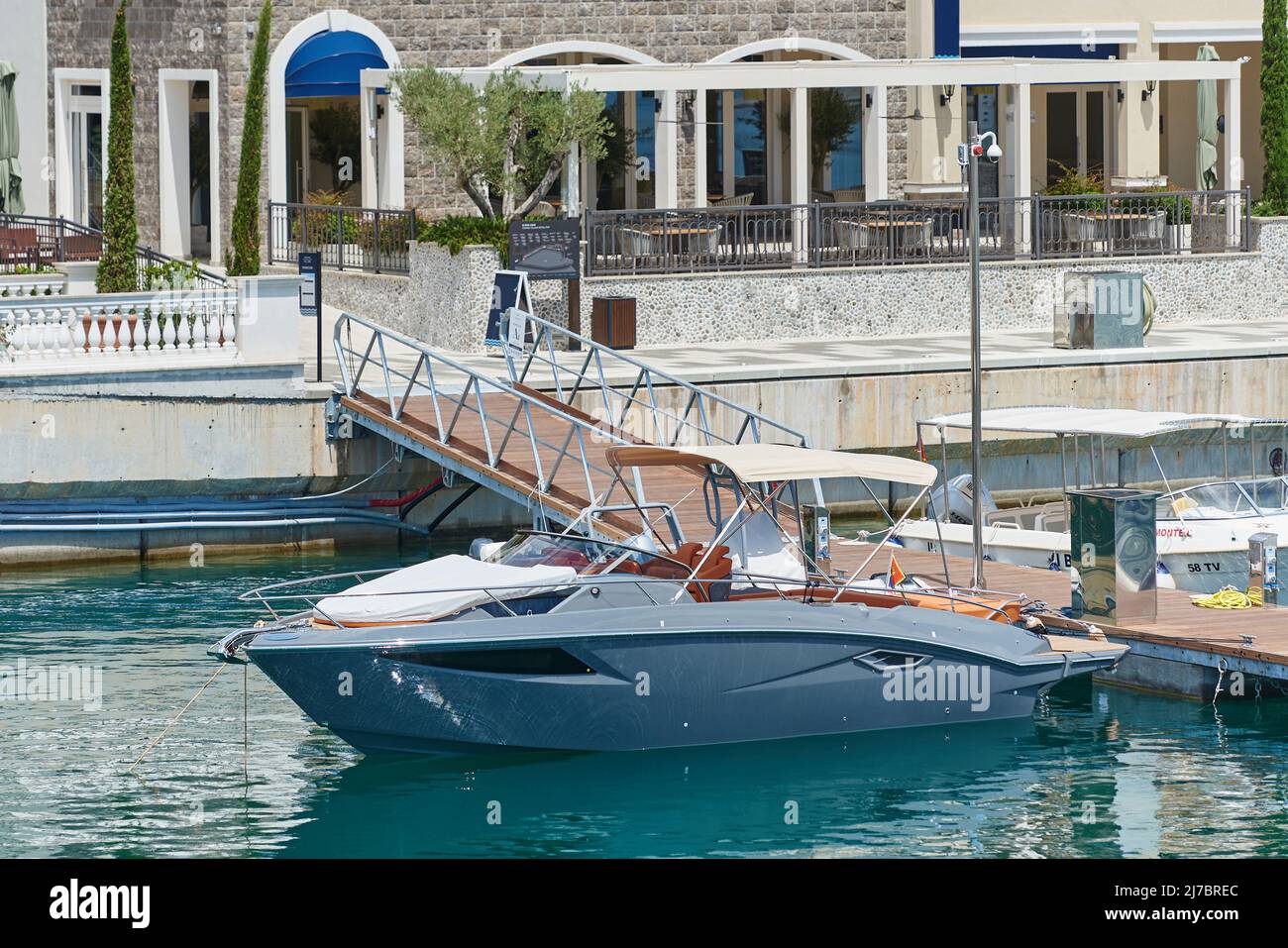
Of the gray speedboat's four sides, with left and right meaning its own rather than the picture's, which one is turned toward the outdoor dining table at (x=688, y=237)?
right

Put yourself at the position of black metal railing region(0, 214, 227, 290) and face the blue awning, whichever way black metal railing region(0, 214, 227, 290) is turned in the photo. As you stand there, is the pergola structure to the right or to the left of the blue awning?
right

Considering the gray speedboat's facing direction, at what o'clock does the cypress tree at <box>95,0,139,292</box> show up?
The cypress tree is roughly at 2 o'clock from the gray speedboat.

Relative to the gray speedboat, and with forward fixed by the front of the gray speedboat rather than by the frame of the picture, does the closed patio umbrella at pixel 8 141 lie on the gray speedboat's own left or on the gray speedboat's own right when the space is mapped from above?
on the gray speedboat's own right

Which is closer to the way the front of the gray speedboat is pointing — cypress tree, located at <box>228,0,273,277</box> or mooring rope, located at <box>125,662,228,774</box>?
the mooring rope

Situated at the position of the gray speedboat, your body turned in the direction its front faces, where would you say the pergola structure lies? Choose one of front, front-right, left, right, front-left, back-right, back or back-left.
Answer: right

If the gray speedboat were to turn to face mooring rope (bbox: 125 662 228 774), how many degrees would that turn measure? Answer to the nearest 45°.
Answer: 0° — it already faces it

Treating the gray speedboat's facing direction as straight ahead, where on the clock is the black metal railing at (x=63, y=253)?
The black metal railing is roughly at 2 o'clock from the gray speedboat.

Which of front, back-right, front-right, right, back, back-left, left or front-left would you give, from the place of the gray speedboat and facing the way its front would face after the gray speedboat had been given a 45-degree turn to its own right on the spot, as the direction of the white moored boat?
right

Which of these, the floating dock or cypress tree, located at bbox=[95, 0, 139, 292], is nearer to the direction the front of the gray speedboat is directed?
the cypress tree

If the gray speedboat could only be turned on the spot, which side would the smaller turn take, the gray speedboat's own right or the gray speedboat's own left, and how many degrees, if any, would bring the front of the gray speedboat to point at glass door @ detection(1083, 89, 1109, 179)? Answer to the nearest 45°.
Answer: approximately 90° to the gray speedboat's own right

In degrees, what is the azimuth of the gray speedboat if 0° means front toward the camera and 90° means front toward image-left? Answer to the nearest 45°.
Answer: approximately 90°

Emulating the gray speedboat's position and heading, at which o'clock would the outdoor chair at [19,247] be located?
The outdoor chair is roughly at 2 o'clock from the gray speedboat.

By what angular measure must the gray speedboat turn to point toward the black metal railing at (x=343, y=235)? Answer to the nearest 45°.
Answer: approximately 90° to its right
